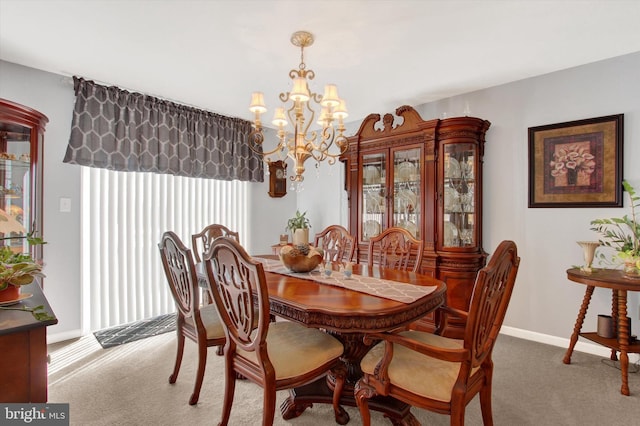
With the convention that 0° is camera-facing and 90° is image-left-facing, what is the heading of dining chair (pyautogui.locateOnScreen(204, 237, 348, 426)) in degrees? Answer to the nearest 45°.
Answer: approximately 225°

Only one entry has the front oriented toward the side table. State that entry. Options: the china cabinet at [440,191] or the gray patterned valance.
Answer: the gray patterned valance

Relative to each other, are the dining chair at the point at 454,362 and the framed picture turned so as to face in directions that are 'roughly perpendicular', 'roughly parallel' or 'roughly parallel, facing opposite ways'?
roughly perpendicular

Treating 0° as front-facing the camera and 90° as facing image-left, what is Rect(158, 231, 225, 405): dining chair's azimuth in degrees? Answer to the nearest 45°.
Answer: approximately 225°

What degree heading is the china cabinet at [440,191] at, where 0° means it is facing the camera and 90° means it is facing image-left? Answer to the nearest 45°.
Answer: approximately 45°

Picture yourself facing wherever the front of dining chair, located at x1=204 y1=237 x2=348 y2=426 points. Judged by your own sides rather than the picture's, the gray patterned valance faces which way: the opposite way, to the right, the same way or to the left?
to the right

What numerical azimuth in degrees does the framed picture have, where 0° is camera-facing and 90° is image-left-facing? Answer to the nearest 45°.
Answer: approximately 45°

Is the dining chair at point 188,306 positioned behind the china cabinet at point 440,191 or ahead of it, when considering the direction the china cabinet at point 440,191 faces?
ahead

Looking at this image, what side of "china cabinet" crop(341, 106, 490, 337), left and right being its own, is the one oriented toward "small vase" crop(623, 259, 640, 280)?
left

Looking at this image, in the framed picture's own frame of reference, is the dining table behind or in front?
in front

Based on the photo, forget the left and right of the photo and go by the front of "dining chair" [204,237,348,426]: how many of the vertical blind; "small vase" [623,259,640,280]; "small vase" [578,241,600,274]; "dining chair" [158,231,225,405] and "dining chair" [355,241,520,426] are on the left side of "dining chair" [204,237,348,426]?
2

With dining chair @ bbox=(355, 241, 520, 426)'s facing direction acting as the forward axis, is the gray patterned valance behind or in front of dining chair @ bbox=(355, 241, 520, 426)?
in front

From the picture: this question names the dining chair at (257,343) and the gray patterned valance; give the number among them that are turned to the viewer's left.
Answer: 0

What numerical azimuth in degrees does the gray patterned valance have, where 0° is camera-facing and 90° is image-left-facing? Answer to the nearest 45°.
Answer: approximately 315°

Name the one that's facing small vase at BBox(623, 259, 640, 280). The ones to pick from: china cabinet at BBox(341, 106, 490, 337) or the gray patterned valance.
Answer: the gray patterned valance

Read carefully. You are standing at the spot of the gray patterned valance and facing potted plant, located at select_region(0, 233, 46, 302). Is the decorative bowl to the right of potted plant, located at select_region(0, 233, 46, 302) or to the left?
left
